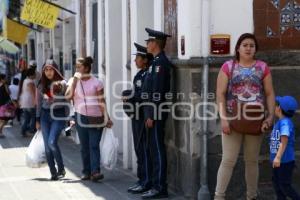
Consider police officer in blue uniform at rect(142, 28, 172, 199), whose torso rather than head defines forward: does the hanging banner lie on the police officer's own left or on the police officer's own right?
on the police officer's own right

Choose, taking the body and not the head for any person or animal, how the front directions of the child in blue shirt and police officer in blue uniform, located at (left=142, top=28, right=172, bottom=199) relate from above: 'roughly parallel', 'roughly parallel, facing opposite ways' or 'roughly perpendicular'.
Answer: roughly parallel

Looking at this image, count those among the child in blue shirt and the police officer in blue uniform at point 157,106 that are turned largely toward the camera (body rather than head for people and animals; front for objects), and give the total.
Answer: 0

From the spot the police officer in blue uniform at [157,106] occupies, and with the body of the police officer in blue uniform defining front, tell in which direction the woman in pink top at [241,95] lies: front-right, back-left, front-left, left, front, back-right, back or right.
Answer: back-left

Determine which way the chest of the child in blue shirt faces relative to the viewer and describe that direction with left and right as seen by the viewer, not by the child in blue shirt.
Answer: facing to the left of the viewer

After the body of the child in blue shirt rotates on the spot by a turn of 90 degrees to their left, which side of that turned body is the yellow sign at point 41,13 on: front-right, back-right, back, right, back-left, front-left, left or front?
back-right

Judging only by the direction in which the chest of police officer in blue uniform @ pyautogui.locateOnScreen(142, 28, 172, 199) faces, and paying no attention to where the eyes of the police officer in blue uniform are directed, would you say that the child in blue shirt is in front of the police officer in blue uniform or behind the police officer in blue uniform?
behind

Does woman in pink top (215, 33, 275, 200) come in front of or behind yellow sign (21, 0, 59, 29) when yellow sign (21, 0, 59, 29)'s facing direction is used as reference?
in front

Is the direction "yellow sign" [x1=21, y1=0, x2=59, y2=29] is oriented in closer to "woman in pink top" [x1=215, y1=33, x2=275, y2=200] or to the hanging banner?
the woman in pink top

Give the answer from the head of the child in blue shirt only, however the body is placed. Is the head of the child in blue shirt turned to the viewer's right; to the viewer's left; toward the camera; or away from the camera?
to the viewer's left

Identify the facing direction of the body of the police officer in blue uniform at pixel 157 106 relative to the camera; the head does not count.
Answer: to the viewer's left

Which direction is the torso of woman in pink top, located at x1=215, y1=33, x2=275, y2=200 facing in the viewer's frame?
toward the camera

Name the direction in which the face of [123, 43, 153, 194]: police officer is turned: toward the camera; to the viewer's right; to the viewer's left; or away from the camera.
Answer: to the viewer's left

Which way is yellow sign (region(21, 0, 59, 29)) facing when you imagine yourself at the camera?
facing the viewer

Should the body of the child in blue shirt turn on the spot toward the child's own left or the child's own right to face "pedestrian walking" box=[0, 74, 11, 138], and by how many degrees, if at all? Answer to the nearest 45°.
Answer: approximately 45° to the child's own right
